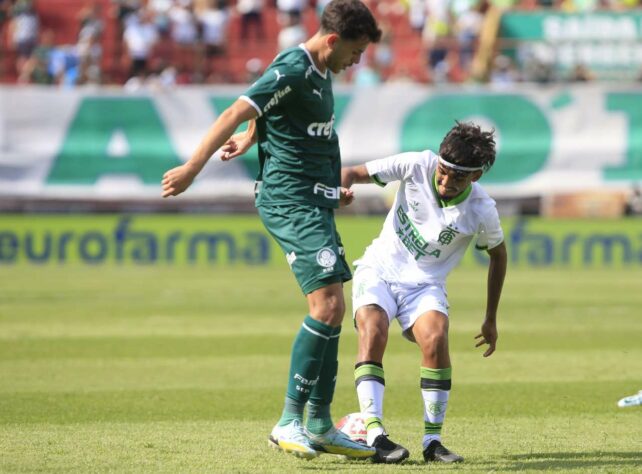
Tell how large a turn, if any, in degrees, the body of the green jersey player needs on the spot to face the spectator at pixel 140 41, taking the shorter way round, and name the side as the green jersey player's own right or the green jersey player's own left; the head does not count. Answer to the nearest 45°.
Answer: approximately 90° to the green jersey player's own left

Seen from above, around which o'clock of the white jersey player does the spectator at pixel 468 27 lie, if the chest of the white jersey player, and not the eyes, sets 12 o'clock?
The spectator is roughly at 6 o'clock from the white jersey player.

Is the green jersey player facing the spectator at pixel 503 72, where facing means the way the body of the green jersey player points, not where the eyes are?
no

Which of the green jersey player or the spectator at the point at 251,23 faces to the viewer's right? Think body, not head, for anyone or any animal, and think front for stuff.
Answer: the green jersey player

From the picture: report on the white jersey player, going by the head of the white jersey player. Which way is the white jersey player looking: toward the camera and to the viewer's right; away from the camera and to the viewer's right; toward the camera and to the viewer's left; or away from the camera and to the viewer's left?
toward the camera and to the viewer's left

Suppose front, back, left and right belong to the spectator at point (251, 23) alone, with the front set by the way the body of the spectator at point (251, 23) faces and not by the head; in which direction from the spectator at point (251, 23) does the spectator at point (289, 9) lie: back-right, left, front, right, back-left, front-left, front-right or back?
front-left

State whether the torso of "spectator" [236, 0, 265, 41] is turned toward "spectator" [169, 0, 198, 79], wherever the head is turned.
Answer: no

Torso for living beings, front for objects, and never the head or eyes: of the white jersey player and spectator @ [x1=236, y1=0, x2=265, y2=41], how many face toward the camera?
2

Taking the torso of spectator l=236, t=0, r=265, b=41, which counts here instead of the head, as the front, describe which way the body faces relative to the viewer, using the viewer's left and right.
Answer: facing the viewer

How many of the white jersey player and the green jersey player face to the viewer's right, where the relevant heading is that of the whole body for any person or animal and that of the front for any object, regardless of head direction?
1

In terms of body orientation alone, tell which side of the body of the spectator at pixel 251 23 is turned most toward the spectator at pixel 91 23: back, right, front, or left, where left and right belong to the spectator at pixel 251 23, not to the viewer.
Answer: right

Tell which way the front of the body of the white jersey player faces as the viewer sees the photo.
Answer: toward the camera

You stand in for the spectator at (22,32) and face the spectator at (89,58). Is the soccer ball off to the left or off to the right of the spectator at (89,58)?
right

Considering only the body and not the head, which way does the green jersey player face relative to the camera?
to the viewer's right
